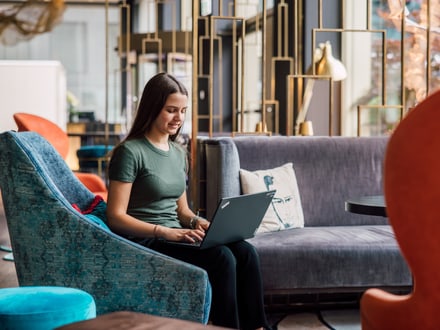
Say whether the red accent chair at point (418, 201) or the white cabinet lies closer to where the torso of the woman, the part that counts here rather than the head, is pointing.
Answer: the red accent chair

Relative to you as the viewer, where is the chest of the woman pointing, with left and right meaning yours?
facing the viewer and to the right of the viewer

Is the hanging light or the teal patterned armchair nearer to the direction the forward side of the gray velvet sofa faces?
the teal patterned armchair

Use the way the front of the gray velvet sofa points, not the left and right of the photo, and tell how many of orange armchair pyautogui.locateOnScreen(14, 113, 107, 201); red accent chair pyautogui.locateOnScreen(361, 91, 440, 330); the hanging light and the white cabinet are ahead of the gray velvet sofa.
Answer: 1

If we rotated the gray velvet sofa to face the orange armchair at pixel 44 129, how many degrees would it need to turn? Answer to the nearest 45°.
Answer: approximately 135° to its right

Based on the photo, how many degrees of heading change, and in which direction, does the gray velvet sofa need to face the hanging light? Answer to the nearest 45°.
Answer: approximately 135° to its right

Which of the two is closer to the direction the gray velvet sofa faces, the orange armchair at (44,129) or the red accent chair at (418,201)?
the red accent chair

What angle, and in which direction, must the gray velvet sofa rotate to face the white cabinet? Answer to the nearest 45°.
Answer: approximately 135° to its right

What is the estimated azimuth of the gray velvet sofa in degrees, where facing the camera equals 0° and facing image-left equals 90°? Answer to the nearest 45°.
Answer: approximately 0°

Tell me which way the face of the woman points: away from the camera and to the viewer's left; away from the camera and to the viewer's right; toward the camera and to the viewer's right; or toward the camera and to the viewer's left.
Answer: toward the camera and to the viewer's right
